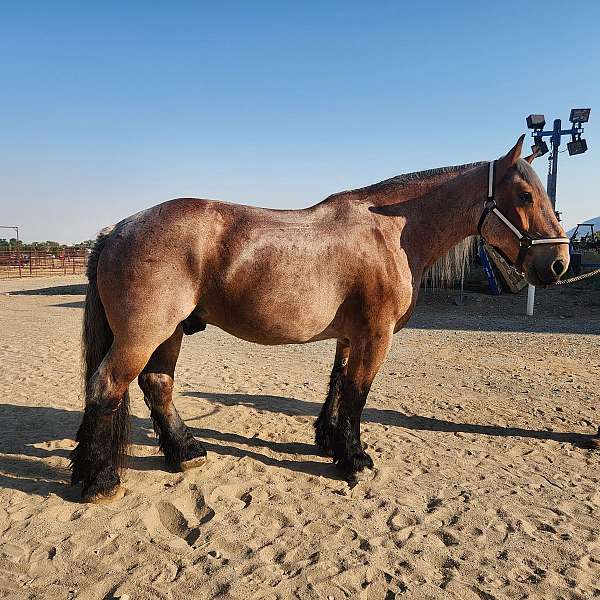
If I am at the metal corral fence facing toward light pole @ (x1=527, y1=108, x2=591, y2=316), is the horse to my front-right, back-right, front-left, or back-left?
front-right

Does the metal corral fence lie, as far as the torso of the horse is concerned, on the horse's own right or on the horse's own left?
on the horse's own left

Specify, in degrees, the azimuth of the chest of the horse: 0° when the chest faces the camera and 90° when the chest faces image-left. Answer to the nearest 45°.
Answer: approximately 270°

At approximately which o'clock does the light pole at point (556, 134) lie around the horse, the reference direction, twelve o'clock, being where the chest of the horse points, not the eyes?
The light pole is roughly at 10 o'clock from the horse.

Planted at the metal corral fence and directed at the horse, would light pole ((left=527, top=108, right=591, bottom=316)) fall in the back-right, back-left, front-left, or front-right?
front-left

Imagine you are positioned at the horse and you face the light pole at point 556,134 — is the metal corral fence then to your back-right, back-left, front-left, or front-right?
front-left

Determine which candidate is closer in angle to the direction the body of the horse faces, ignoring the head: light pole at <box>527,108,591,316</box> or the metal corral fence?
the light pole
